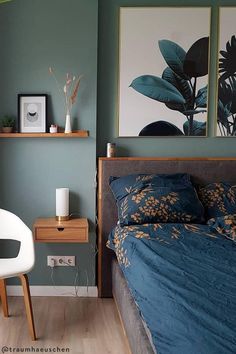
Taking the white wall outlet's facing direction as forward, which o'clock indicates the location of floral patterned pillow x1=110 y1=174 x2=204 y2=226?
The floral patterned pillow is roughly at 10 o'clock from the white wall outlet.

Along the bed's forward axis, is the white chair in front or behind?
in front

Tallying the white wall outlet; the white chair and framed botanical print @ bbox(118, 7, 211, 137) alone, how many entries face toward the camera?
2

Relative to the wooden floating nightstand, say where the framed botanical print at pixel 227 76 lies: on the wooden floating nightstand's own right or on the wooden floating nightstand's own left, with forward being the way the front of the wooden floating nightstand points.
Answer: on the wooden floating nightstand's own left

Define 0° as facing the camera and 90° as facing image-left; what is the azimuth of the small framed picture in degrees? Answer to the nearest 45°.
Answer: approximately 0°
